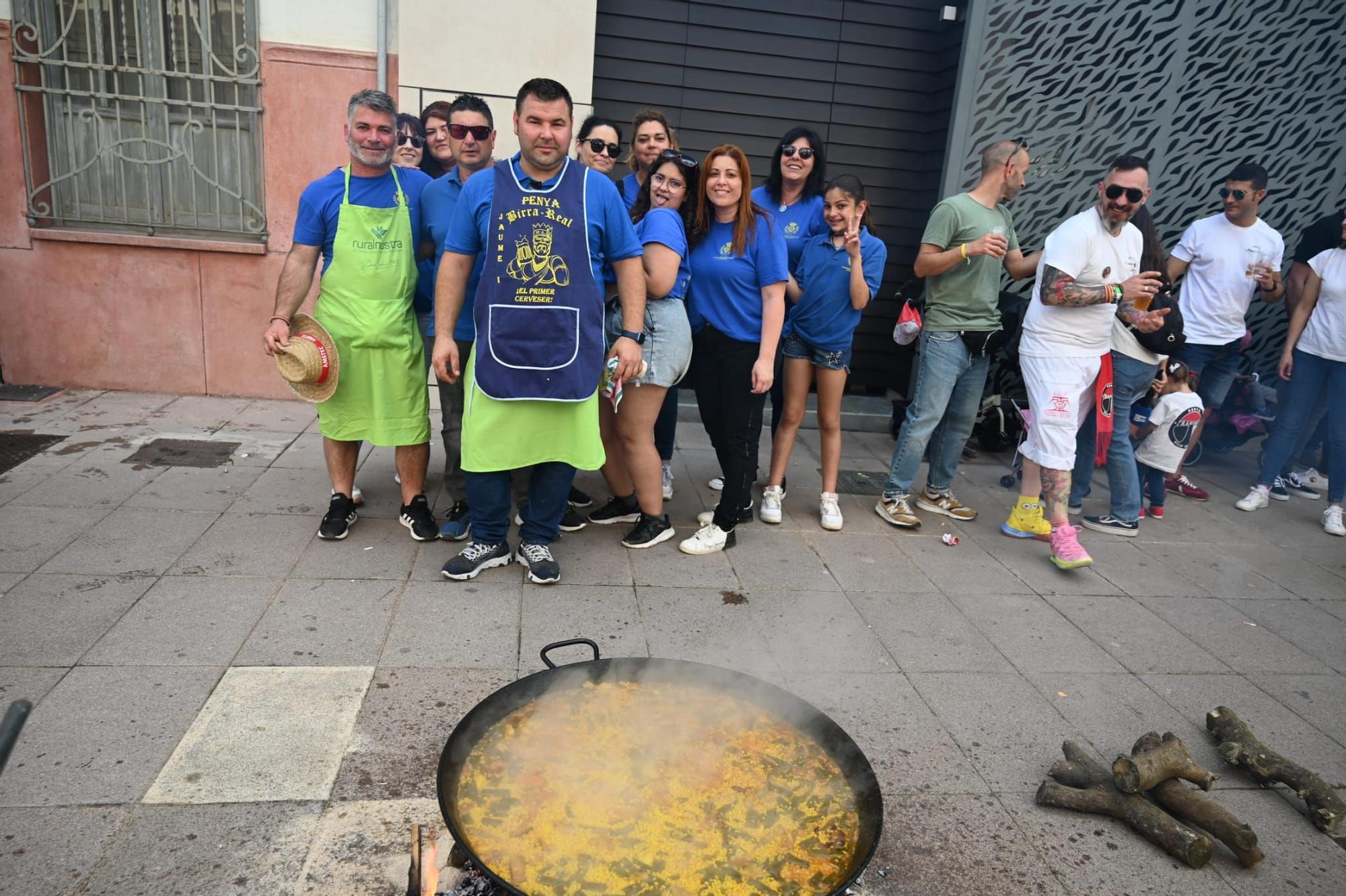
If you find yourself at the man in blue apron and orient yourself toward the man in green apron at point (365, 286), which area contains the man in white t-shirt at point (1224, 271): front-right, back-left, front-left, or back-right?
back-right

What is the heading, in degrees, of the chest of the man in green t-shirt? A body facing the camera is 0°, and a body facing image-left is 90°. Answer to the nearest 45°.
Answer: approximately 315°

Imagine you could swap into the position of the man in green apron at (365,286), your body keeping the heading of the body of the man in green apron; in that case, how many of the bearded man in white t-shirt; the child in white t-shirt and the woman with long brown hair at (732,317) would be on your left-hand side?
3

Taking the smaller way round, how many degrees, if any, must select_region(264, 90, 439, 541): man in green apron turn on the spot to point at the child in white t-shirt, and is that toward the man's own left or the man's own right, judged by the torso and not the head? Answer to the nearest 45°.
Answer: approximately 90° to the man's own left

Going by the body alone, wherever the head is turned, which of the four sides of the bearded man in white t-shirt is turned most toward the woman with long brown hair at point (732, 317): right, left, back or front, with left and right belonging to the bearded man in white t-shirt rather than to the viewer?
right

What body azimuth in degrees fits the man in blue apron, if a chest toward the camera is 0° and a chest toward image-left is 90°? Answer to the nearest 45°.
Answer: approximately 0°

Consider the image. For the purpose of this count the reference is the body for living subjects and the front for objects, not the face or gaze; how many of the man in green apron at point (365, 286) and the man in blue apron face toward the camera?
2
